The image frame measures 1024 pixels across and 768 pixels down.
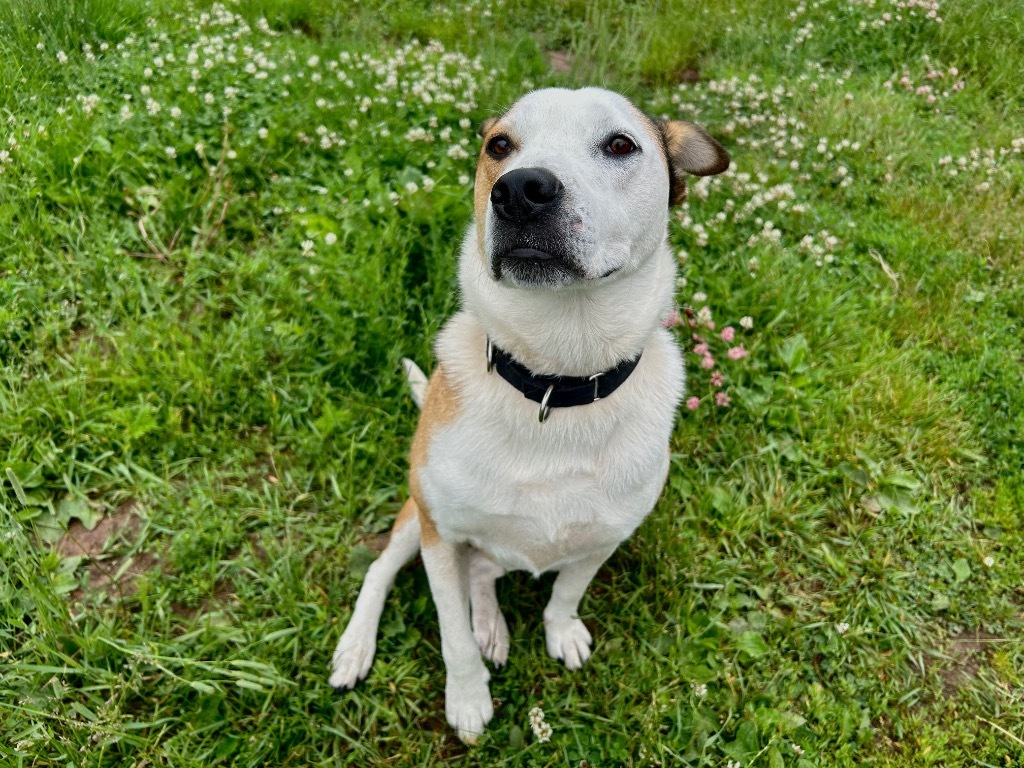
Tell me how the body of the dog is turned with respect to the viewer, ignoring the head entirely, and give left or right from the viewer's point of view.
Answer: facing the viewer
